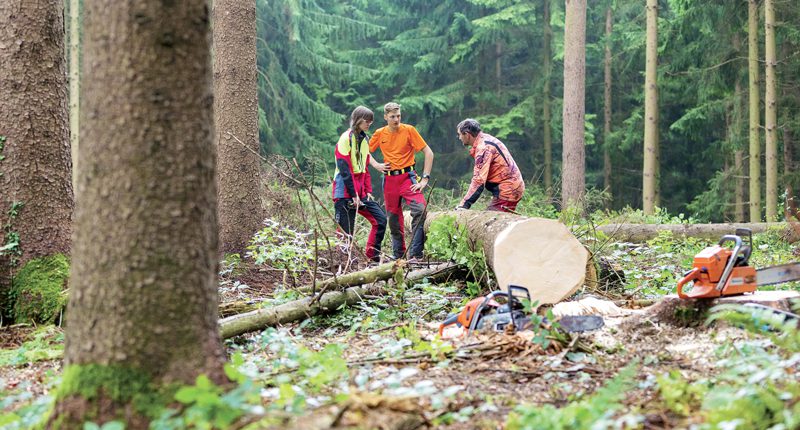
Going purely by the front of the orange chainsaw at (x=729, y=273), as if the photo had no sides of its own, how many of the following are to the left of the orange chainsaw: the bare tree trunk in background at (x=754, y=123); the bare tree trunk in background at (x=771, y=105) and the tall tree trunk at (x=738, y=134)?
3

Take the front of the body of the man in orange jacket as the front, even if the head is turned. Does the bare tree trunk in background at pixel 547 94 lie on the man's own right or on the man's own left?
on the man's own right

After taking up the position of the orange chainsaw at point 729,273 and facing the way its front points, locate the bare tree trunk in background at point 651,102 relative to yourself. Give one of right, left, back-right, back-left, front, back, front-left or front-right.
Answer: left

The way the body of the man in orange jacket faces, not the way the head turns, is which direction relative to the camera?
to the viewer's left

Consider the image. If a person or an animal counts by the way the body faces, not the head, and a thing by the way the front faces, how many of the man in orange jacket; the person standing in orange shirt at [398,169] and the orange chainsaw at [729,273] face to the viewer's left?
1

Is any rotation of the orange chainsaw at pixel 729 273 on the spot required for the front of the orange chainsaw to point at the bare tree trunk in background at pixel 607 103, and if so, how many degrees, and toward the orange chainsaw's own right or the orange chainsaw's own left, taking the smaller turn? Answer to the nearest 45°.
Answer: approximately 90° to the orange chainsaw's own left

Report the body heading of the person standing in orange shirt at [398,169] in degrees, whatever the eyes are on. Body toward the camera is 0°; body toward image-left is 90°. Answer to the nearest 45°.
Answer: approximately 0°

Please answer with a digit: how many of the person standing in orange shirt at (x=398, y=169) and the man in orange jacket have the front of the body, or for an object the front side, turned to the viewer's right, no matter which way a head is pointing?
0

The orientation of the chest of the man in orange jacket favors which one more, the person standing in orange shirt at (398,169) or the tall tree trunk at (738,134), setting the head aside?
the person standing in orange shirt

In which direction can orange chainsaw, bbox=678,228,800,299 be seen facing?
to the viewer's right

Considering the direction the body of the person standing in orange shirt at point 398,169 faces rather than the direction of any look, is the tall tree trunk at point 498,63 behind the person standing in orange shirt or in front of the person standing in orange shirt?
behind

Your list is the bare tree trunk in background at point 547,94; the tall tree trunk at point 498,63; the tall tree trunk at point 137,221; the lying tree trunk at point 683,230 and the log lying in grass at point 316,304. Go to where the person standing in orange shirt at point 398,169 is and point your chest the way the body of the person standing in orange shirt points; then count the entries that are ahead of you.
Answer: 2

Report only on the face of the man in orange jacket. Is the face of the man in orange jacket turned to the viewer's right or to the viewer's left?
to the viewer's left

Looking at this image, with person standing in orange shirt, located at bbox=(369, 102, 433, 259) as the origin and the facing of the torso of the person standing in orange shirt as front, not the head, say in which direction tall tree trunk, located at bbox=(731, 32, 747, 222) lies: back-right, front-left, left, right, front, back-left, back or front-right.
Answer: back-left
